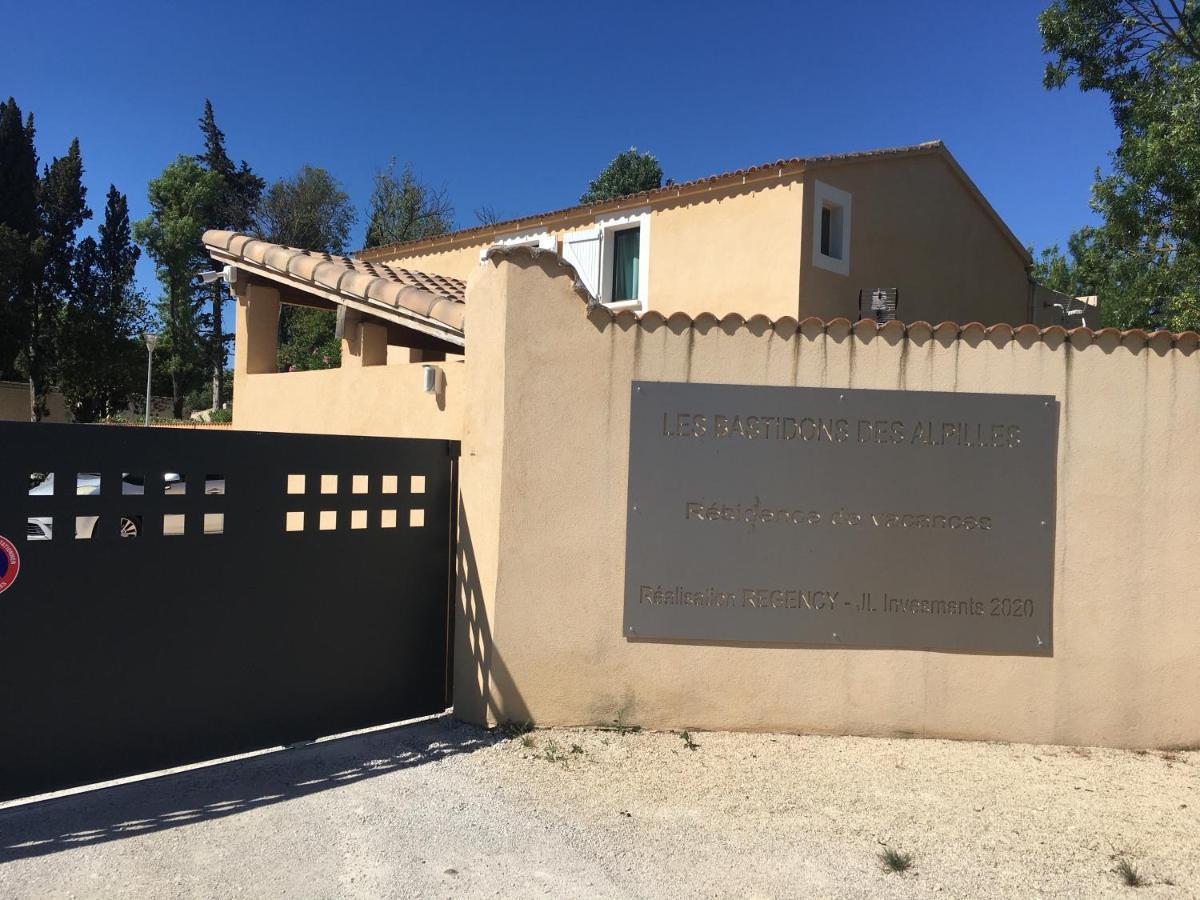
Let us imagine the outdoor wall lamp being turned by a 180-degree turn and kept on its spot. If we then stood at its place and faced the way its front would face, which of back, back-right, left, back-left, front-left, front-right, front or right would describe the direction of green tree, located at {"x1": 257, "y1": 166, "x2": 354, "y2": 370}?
front-left

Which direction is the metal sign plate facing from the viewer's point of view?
toward the camera

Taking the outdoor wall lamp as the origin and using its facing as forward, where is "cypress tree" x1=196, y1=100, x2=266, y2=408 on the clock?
The cypress tree is roughly at 4 o'clock from the outdoor wall lamp.

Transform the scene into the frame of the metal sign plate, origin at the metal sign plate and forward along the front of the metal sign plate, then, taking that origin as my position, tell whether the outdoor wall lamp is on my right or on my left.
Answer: on my right

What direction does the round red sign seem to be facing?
toward the camera

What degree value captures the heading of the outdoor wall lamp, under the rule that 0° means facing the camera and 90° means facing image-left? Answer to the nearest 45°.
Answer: approximately 45°

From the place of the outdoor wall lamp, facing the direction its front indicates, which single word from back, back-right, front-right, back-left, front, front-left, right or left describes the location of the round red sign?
front

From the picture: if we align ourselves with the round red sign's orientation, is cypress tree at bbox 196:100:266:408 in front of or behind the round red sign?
behind

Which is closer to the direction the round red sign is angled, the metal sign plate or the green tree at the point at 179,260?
the metal sign plate

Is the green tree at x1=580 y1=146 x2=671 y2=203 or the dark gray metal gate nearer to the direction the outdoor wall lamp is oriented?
the dark gray metal gate

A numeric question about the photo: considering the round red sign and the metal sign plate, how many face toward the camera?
2

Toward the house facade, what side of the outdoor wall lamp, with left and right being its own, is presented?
back

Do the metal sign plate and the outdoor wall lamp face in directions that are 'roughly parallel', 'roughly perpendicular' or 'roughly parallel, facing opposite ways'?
roughly parallel
